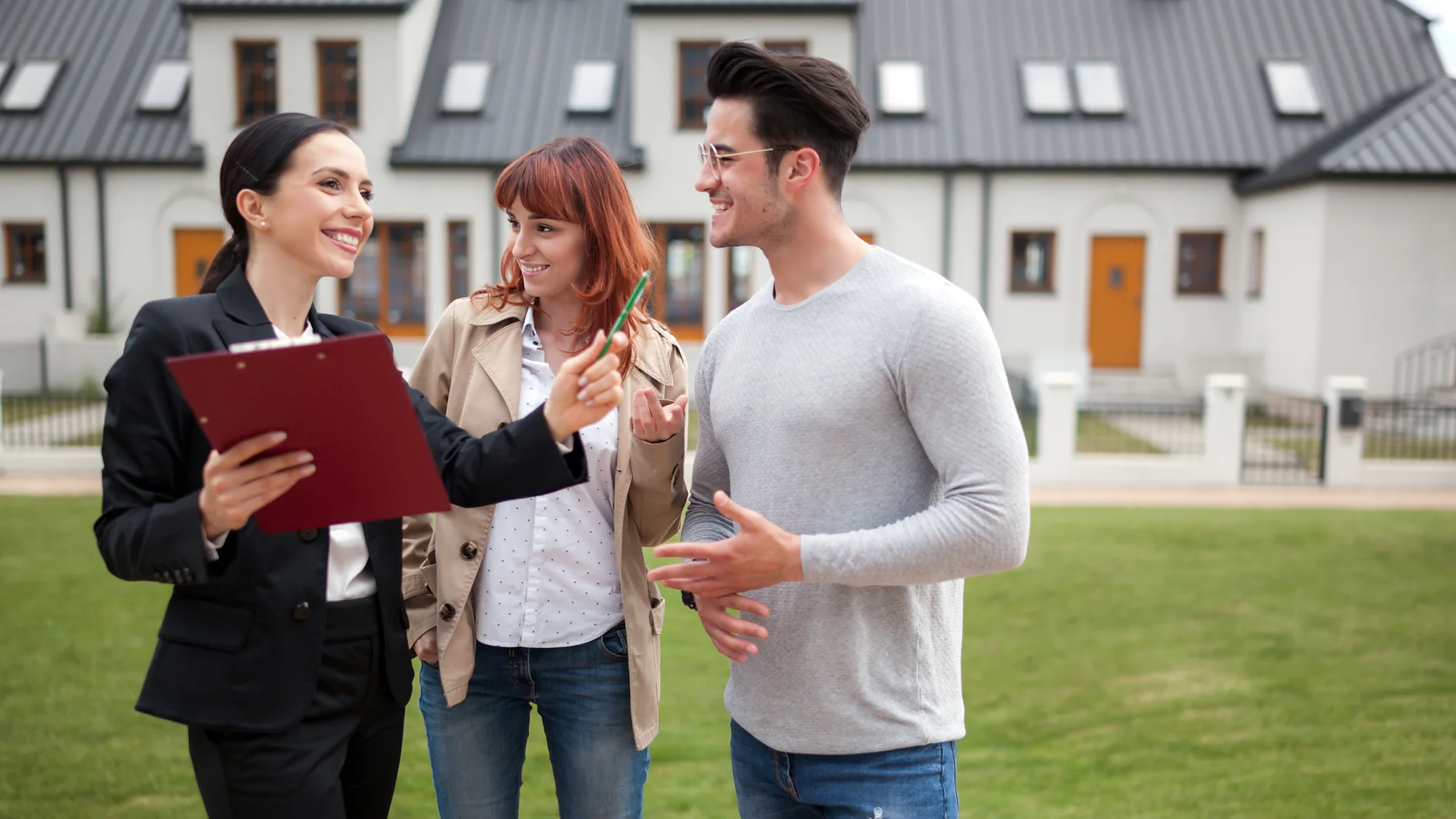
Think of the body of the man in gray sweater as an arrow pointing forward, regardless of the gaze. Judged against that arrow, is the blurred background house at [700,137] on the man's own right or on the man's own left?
on the man's own right

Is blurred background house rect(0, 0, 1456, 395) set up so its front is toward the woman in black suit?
yes

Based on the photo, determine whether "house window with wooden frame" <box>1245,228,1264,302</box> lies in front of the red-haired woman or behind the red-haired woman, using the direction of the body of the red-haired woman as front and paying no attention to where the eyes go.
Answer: behind

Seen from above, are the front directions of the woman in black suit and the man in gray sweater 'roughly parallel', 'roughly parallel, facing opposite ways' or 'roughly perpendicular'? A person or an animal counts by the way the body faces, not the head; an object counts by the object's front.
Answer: roughly perpendicular

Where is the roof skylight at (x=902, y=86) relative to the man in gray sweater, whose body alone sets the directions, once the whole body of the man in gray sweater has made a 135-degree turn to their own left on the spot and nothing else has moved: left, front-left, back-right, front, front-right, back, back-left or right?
left

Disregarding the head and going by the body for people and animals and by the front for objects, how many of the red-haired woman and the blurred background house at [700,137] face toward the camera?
2

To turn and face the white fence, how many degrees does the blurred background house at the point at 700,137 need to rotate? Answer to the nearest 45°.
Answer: approximately 45° to its left

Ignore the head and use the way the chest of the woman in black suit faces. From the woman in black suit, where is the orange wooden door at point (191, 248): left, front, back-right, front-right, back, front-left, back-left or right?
back-left

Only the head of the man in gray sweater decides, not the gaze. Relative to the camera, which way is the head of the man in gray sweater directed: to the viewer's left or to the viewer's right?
to the viewer's left

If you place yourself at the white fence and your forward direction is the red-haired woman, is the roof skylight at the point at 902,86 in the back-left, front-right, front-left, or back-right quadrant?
back-right
